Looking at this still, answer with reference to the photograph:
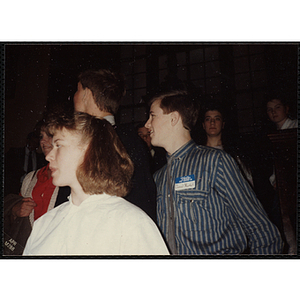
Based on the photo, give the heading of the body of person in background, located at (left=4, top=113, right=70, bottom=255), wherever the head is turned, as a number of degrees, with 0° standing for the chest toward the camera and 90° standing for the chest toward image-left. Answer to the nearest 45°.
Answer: approximately 0°

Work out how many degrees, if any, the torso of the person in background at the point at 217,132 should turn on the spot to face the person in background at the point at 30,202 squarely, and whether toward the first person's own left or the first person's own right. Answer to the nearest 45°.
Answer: approximately 90° to the first person's own right

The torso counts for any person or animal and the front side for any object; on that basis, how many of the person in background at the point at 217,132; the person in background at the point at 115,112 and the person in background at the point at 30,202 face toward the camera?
2

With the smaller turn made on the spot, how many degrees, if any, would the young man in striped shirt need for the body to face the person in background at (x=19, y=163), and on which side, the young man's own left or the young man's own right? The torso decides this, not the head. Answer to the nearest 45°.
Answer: approximately 45° to the young man's own right

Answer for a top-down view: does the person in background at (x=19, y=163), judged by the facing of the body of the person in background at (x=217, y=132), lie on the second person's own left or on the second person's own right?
on the second person's own right

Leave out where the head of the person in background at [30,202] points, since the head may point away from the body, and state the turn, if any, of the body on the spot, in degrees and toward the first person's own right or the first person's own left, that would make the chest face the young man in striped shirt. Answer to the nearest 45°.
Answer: approximately 45° to the first person's own left

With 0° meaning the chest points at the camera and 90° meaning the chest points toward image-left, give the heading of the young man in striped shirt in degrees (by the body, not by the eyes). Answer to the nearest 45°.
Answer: approximately 45°

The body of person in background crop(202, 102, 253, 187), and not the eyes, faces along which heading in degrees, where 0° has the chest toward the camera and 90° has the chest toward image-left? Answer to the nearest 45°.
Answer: approximately 0°
